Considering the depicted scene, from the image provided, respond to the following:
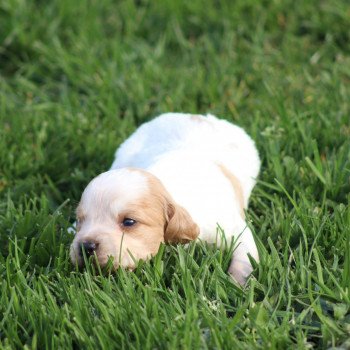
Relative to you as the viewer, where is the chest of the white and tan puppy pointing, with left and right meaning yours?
facing the viewer and to the left of the viewer
